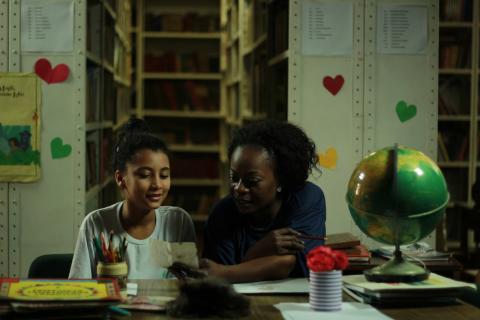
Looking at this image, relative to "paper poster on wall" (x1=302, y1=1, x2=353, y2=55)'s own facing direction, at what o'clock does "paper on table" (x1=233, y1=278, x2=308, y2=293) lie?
The paper on table is roughly at 12 o'clock from the paper poster on wall.

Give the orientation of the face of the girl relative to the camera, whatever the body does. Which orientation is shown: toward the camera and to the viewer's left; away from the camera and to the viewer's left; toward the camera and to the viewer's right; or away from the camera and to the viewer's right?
toward the camera and to the viewer's right

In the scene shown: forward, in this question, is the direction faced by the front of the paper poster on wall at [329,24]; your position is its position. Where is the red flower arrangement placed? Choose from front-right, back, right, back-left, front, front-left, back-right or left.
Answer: front

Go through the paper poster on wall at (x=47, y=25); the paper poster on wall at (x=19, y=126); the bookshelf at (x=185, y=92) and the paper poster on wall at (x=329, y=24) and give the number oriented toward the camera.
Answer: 4

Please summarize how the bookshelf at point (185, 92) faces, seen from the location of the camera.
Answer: facing the viewer

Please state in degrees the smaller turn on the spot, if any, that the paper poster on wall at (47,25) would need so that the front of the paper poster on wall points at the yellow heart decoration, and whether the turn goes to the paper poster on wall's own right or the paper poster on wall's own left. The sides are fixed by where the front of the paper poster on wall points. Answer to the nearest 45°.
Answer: approximately 90° to the paper poster on wall's own left

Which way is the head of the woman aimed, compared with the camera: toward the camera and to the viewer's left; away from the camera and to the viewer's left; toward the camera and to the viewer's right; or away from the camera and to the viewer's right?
toward the camera and to the viewer's left

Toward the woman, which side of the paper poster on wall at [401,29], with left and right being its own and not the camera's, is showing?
front

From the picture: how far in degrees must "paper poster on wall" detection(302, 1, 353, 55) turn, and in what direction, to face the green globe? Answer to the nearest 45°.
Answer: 0° — it already faces it

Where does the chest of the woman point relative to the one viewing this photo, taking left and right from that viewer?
facing the viewer and to the left of the viewer

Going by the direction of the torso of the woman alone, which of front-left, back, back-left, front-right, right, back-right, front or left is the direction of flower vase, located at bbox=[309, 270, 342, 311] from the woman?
front-left

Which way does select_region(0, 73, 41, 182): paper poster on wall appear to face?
toward the camera
